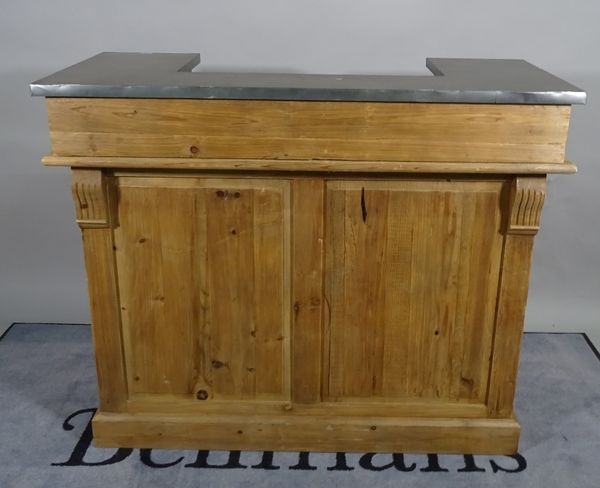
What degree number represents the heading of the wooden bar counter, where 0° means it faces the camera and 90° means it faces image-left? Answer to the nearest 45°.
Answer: approximately 0°
